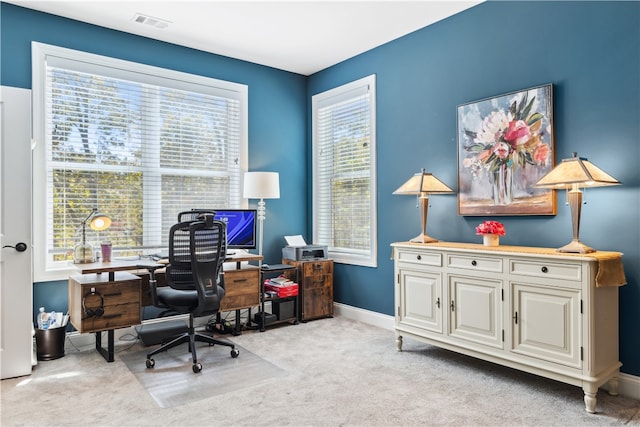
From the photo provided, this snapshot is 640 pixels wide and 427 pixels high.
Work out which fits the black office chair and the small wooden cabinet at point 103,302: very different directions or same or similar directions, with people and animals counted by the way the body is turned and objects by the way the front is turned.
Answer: very different directions

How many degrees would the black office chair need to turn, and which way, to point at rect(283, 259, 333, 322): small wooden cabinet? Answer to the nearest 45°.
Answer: approximately 90° to its right

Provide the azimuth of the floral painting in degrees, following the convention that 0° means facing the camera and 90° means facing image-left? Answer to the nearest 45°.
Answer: approximately 45°

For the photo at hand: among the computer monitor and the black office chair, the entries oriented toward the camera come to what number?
1

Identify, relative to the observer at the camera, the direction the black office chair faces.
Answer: facing away from the viewer and to the left of the viewer

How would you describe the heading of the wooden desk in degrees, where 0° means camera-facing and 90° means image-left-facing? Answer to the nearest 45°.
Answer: approximately 315°

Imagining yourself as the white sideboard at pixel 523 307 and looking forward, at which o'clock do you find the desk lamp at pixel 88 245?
The desk lamp is roughly at 1 o'clock from the white sideboard.
